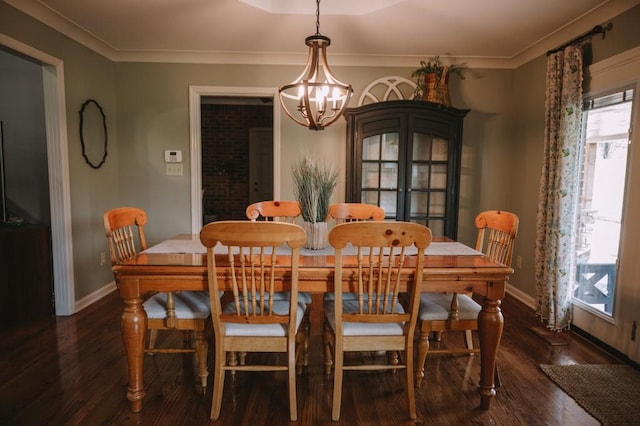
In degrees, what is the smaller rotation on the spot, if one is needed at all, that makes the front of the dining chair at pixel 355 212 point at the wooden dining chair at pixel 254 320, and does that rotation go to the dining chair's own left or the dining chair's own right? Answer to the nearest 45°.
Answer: approximately 45° to the dining chair's own right

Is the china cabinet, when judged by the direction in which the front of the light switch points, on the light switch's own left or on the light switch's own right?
on the light switch's own left

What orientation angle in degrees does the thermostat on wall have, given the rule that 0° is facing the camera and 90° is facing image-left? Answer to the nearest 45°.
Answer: approximately 0°

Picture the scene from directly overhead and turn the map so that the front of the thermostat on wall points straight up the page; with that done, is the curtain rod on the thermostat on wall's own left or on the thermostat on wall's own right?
on the thermostat on wall's own left

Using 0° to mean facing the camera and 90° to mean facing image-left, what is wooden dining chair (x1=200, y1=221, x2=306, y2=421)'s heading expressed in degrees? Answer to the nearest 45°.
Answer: approximately 180°

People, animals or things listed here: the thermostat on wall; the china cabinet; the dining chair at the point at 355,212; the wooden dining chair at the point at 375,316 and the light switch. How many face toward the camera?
4

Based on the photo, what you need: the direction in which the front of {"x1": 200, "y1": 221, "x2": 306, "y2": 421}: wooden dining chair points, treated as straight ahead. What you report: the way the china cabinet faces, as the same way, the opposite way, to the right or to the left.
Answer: the opposite way

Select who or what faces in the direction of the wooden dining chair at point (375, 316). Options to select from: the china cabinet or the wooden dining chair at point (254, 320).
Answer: the china cabinet

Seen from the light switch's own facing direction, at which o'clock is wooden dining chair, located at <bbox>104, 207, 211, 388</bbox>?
The wooden dining chair is roughly at 12 o'clock from the light switch.

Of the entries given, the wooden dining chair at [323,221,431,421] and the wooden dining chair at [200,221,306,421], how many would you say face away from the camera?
2
